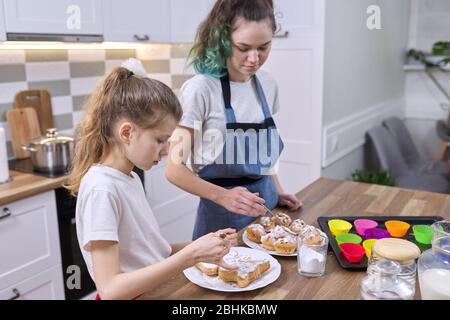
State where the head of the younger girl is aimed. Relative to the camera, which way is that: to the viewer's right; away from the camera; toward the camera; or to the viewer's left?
to the viewer's right

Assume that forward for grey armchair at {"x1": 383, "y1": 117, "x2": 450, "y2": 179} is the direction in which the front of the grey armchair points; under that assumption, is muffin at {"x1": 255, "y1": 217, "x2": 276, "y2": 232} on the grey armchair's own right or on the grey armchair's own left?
on the grey armchair's own right

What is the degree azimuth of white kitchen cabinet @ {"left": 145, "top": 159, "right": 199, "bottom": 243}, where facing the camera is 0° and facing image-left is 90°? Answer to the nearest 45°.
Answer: approximately 315°

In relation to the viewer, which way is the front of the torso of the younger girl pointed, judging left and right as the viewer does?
facing to the right of the viewer
